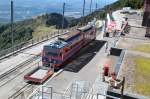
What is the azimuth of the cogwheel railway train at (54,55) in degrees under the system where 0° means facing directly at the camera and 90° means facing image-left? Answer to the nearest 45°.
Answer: approximately 45°
